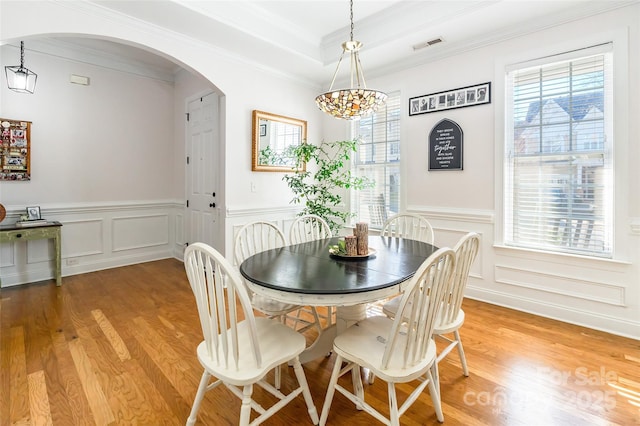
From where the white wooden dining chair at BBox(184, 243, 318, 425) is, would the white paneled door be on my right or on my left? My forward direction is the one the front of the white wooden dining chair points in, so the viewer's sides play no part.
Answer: on my left

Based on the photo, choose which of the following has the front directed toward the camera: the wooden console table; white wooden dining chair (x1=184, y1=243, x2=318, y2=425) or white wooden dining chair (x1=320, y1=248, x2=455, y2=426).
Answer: the wooden console table

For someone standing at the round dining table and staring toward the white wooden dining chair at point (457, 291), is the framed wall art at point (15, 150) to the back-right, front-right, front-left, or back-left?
back-left

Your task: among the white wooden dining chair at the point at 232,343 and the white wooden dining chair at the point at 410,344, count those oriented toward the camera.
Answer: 0

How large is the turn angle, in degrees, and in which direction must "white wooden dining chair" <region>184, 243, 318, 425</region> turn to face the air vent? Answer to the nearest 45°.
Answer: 0° — it already faces it

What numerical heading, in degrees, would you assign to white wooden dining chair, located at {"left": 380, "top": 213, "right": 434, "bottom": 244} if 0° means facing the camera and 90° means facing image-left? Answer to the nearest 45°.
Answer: approximately 45°

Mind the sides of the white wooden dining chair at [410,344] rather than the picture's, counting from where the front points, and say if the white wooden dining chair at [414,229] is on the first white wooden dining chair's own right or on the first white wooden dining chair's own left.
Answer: on the first white wooden dining chair's own right

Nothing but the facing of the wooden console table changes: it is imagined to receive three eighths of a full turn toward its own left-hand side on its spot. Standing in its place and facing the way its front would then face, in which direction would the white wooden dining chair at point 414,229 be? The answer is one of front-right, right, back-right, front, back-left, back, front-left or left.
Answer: right

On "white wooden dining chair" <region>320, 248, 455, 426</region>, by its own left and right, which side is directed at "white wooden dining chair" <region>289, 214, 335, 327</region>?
front

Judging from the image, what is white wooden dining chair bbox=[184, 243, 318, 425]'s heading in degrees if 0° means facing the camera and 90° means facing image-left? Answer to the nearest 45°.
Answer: approximately 225°

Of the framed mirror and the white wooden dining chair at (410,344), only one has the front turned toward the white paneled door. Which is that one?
the white wooden dining chair

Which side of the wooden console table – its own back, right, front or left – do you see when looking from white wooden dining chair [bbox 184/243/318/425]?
front

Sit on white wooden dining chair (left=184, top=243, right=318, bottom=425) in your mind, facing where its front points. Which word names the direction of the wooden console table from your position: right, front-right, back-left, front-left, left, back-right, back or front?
left

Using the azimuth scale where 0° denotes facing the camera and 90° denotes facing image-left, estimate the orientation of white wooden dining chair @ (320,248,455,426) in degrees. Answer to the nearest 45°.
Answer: approximately 135°

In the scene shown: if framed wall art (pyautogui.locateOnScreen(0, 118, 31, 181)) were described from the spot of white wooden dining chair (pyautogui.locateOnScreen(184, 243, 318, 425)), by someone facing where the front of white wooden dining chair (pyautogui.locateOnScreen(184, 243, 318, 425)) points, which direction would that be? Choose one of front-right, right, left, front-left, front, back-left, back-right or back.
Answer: left
